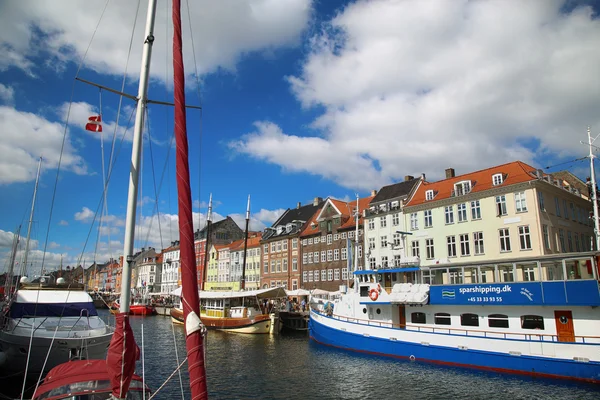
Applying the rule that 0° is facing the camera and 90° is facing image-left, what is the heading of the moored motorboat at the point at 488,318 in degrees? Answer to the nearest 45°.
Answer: approximately 135°

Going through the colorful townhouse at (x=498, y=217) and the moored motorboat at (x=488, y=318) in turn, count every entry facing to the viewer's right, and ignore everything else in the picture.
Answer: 0

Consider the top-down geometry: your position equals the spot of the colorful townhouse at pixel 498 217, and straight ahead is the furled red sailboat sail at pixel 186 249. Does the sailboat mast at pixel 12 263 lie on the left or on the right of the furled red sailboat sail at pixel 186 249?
right

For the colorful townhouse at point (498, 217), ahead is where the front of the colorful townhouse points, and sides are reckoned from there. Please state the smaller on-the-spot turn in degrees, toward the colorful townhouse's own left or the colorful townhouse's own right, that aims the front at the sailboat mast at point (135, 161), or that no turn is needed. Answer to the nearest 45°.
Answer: approximately 45° to the colorful townhouse's own left

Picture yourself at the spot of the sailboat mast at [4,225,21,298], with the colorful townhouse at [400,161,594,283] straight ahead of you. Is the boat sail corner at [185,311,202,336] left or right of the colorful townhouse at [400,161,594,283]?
right

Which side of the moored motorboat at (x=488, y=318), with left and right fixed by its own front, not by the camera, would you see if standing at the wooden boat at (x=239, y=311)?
front

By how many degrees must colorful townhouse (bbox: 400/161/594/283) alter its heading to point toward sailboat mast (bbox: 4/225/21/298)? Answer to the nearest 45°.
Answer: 0° — it already faces it

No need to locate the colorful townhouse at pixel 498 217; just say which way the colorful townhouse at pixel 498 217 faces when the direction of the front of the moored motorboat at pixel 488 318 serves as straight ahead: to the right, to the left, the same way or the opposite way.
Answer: to the left

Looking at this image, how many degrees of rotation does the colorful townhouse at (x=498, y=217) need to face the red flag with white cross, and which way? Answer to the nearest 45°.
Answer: approximately 45° to its left

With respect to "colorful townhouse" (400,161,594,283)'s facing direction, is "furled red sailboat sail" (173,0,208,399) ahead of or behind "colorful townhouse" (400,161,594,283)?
ahead

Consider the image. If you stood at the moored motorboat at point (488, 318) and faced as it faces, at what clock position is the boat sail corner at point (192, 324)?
The boat sail corner is roughly at 8 o'clock from the moored motorboat.
